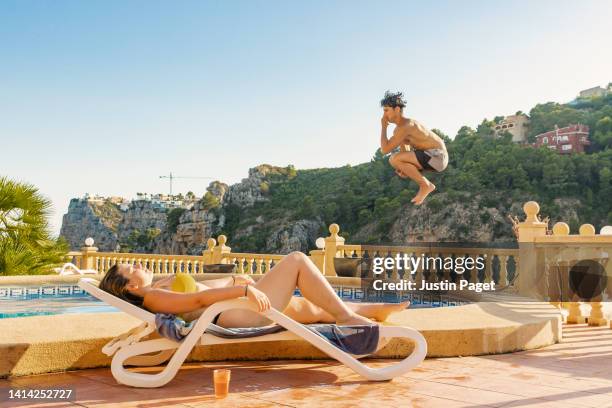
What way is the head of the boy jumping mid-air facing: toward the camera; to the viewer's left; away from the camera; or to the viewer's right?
to the viewer's left

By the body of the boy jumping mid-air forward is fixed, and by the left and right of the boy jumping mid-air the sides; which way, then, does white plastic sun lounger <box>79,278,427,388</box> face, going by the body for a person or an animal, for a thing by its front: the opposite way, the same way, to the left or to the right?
the opposite way

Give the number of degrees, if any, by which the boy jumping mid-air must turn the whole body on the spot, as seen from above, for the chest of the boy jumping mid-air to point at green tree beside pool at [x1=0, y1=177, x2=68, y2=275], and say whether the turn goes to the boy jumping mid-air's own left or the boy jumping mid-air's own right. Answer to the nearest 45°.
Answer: approximately 45° to the boy jumping mid-air's own right

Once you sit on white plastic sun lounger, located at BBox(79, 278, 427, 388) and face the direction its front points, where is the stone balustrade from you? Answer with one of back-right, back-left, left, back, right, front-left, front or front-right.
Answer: front-left

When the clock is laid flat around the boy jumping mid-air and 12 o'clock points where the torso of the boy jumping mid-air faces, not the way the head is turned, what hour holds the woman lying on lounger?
The woman lying on lounger is roughly at 10 o'clock from the boy jumping mid-air.

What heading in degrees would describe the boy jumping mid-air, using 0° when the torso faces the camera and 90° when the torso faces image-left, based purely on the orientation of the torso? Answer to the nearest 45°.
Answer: approximately 90°

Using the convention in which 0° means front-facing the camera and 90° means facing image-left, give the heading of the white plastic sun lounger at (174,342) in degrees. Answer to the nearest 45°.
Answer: approximately 270°

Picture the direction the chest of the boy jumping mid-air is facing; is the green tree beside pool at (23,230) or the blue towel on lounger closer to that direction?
the green tree beside pool
